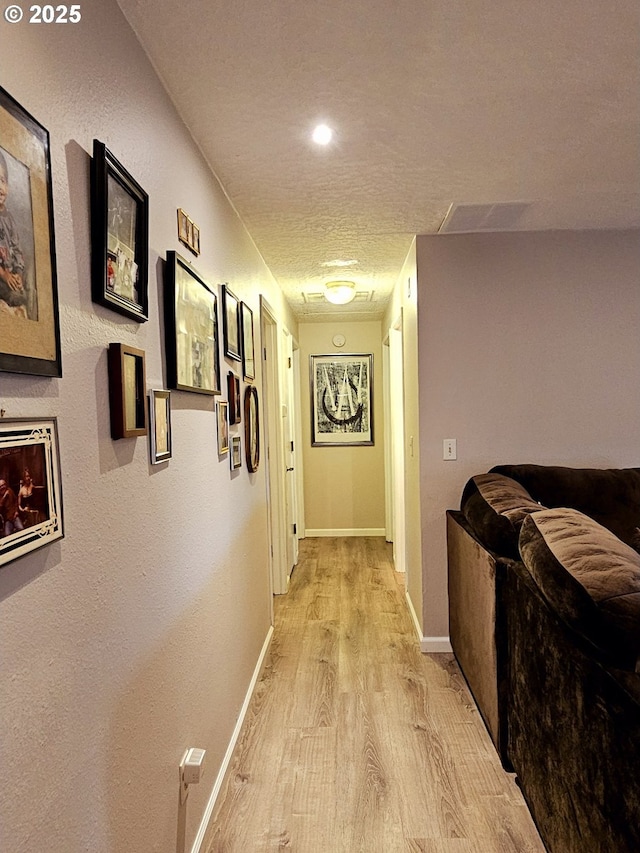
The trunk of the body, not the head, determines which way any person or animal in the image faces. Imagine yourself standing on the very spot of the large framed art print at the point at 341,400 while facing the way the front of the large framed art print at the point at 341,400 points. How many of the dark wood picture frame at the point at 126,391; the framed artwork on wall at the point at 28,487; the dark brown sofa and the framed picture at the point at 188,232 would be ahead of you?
4

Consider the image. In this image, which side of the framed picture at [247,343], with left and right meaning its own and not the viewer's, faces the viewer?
right

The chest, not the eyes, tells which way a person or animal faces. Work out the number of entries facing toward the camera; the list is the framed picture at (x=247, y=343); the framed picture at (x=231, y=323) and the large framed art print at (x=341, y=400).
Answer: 1

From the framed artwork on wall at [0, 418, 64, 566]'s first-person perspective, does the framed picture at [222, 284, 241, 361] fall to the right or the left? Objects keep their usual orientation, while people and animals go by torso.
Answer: on its left

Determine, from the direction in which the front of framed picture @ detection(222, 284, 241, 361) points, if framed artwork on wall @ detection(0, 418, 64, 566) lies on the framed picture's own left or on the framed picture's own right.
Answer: on the framed picture's own right

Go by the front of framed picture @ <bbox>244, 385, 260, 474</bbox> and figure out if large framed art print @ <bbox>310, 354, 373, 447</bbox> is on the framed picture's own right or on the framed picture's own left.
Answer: on the framed picture's own left

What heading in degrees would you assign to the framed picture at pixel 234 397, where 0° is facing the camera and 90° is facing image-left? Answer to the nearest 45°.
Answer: approximately 270°

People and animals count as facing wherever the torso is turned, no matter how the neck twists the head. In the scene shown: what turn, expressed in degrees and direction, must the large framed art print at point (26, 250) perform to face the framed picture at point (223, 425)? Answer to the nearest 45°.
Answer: approximately 90° to its left

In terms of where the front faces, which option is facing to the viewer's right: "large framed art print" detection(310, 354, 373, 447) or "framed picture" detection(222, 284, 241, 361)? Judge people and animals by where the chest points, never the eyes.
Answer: the framed picture

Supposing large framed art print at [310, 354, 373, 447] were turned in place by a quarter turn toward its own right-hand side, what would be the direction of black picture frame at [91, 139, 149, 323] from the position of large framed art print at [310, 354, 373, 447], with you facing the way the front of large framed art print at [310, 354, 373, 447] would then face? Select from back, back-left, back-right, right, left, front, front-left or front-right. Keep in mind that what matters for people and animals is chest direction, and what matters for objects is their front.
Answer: left

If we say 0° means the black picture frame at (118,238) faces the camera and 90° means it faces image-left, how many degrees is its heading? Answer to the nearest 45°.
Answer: approximately 315°

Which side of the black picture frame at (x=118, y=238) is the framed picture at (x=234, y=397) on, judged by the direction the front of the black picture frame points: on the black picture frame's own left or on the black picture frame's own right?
on the black picture frame's own left
